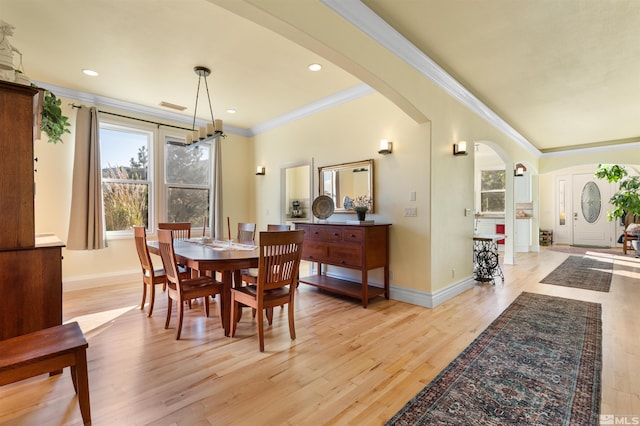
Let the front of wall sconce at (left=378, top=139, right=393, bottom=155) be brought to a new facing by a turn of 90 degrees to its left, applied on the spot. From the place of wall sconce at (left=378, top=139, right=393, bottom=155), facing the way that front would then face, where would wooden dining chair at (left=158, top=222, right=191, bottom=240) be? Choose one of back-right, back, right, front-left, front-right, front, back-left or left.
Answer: back-right

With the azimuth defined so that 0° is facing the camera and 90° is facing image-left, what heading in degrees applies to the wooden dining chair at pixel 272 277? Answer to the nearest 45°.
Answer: approximately 135°

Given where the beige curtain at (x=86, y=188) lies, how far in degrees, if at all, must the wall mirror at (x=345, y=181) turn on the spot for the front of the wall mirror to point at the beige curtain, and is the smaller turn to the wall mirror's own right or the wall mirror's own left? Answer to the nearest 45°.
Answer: approximately 45° to the wall mirror's own right

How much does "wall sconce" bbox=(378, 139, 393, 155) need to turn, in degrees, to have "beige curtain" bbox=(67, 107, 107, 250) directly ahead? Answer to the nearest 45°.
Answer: approximately 45° to its right

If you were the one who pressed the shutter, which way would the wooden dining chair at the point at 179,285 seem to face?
facing away from the viewer and to the right of the viewer

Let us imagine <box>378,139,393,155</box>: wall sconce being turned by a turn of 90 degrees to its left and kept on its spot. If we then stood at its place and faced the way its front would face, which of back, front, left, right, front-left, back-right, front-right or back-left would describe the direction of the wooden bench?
right

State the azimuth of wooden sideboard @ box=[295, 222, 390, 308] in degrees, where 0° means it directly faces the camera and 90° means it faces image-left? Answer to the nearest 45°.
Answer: approximately 45°

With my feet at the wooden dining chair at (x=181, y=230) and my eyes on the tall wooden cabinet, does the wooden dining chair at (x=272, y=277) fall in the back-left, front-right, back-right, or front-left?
front-left

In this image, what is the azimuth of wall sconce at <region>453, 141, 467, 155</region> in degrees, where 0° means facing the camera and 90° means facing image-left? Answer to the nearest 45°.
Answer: approximately 315°

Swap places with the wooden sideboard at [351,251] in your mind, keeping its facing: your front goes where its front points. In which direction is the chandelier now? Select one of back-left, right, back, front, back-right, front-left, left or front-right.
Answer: front-right

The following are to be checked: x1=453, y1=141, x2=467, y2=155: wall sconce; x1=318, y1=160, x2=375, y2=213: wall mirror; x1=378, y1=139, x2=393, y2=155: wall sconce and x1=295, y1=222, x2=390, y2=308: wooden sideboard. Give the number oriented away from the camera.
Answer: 0

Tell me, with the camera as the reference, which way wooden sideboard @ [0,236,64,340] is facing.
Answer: facing away from the viewer and to the right of the viewer

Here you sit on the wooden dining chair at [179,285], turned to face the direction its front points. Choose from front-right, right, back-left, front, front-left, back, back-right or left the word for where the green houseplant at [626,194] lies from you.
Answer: front-right

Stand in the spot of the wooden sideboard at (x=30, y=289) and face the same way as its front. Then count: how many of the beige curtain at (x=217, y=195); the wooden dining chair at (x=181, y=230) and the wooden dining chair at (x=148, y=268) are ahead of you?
3
